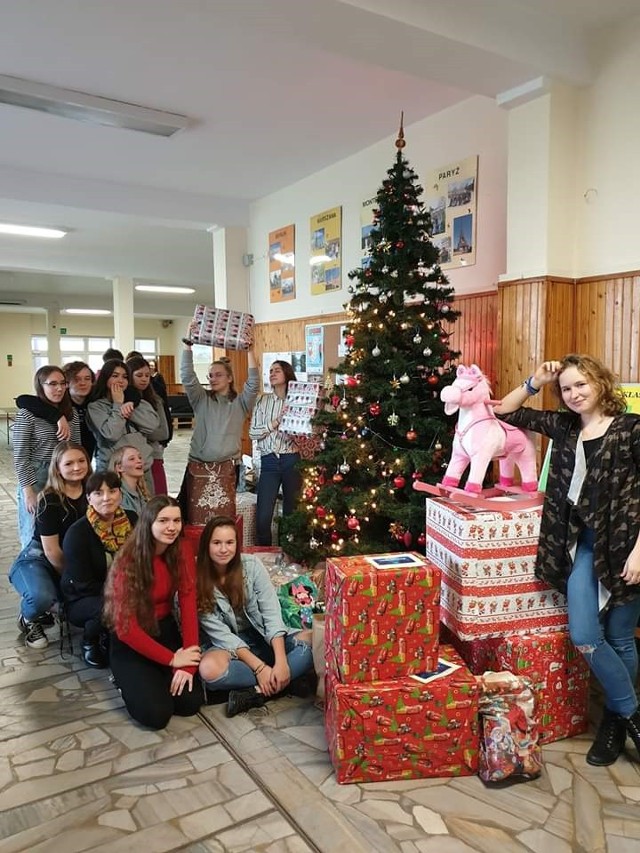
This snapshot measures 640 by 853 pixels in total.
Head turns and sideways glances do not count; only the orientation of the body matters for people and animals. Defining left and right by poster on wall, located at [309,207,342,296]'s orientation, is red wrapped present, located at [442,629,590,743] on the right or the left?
on its left

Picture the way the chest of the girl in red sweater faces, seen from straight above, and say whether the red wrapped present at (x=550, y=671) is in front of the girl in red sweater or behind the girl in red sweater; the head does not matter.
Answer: in front

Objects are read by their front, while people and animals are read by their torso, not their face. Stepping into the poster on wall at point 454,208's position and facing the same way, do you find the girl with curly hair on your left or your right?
on your left

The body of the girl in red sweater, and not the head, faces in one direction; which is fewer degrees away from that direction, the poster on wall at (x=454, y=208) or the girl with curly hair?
the girl with curly hair

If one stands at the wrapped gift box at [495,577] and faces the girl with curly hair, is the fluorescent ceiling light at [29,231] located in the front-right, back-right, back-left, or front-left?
back-left

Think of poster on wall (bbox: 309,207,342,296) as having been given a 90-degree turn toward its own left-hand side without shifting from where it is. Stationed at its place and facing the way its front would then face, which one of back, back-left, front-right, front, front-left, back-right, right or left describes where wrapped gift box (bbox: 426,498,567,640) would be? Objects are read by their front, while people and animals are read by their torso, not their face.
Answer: front-right

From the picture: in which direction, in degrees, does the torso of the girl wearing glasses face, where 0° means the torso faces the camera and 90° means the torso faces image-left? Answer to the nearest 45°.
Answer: approximately 315°

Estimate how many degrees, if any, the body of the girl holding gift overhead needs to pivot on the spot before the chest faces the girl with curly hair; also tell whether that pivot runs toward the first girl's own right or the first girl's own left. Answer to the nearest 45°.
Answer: approximately 45° to the first girl's own left

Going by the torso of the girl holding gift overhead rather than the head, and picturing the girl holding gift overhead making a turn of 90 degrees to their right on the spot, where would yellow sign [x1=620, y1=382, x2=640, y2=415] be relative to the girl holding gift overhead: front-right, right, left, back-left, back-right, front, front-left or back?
back-left
